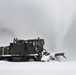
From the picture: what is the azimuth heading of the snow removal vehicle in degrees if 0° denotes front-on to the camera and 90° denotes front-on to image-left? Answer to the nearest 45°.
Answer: approximately 270°
